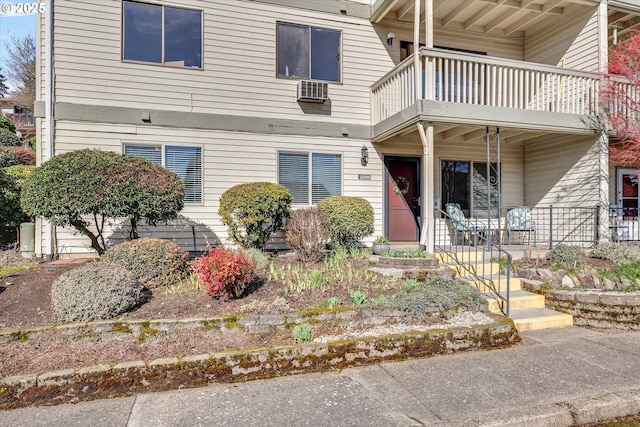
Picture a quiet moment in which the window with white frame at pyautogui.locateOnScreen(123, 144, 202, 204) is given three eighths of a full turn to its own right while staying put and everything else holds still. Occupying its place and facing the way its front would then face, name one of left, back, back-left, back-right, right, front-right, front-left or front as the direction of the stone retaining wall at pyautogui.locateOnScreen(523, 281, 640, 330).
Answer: back

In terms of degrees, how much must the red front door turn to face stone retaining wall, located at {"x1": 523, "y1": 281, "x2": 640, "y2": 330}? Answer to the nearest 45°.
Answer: approximately 45° to its left

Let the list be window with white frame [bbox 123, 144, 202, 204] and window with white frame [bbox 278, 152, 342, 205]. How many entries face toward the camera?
2

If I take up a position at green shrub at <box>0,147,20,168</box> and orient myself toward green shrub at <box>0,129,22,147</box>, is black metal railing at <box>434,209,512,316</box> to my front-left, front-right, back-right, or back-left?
back-right

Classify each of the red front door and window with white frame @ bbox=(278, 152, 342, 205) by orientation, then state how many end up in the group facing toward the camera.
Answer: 2

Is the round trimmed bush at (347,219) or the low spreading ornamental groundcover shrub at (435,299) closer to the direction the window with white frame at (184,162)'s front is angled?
the low spreading ornamental groundcover shrub

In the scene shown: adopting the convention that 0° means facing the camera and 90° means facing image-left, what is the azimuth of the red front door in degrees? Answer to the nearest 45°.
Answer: approximately 0°

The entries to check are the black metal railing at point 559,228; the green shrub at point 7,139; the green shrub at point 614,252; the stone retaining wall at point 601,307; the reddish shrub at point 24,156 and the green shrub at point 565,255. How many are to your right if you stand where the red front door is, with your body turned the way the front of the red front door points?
2

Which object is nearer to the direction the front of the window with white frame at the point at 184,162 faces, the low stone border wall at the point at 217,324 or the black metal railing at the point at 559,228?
the low stone border wall

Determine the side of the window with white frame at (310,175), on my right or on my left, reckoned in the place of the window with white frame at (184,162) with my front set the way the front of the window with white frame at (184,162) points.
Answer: on my left

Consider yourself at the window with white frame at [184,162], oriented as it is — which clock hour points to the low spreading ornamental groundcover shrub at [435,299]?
The low spreading ornamental groundcover shrub is roughly at 11 o'clock from the window with white frame.

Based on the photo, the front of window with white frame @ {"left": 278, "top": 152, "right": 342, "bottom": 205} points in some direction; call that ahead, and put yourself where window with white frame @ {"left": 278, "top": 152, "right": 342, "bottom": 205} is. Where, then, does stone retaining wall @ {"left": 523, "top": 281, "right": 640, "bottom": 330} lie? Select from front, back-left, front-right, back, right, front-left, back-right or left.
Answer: front-left

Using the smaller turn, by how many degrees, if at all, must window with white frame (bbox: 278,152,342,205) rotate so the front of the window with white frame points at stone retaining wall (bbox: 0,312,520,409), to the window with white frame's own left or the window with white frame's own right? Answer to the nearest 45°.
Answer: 0° — it already faces it

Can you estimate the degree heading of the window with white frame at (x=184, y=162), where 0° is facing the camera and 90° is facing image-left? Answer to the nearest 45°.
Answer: approximately 0°
